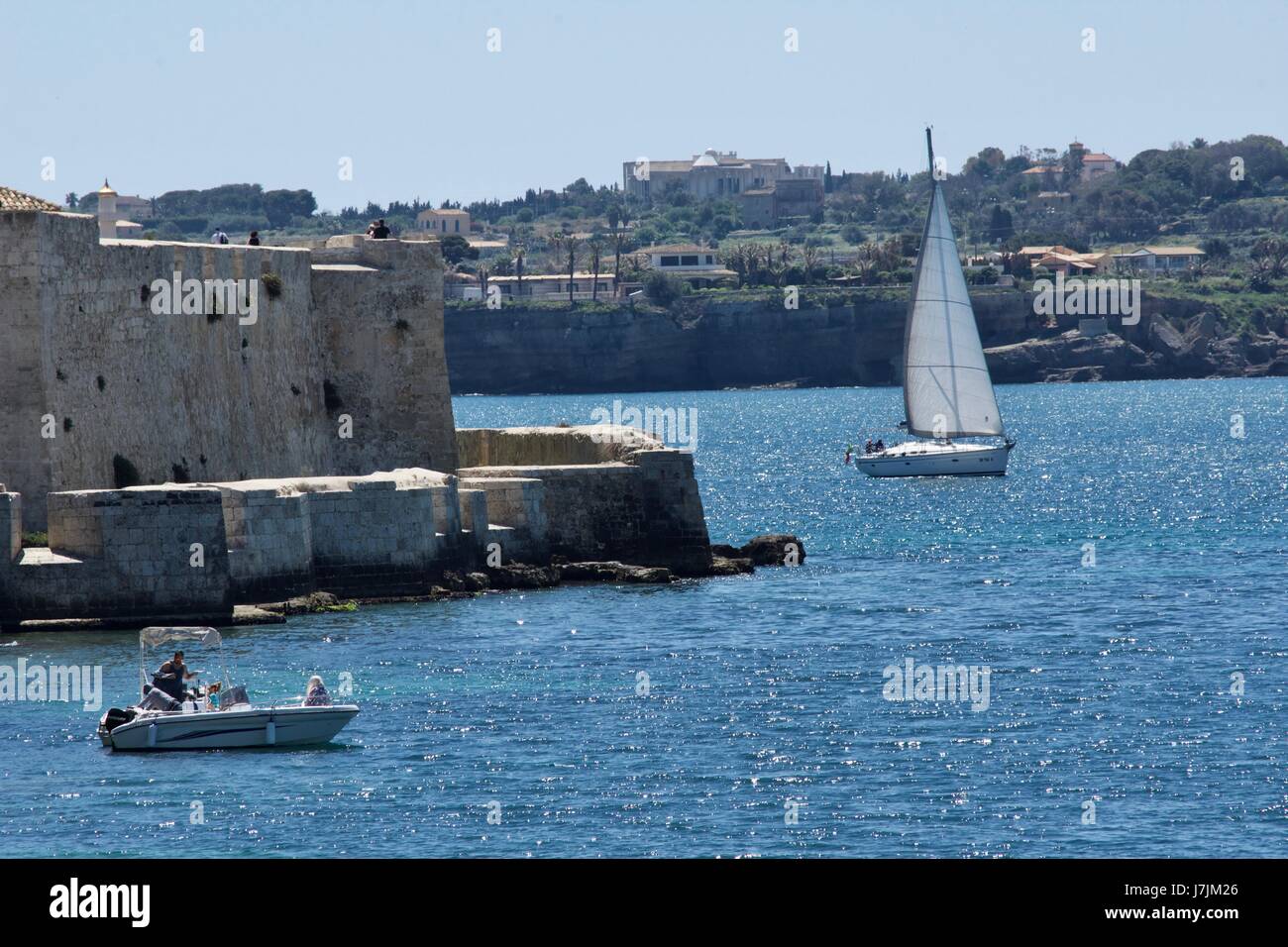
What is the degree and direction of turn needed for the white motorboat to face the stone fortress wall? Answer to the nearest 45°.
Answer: approximately 90° to its left

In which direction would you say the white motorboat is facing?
to the viewer's right
